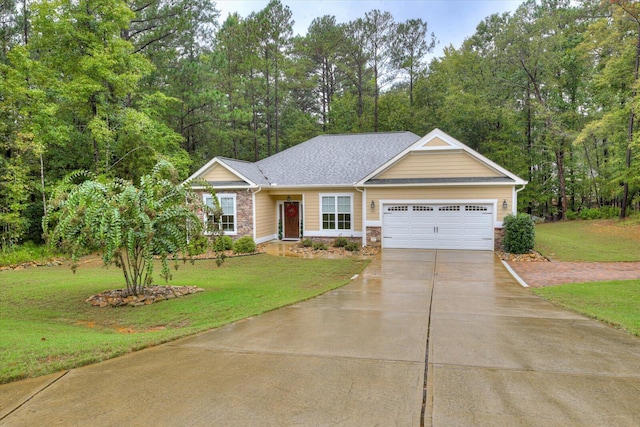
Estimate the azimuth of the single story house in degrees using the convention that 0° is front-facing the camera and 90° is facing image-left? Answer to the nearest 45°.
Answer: approximately 0°

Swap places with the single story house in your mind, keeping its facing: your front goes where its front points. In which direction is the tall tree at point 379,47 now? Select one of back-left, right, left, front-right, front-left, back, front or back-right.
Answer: back

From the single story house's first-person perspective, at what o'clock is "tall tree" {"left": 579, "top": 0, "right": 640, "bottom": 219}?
The tall tree is roughly at 8 o'clock from the single story house.

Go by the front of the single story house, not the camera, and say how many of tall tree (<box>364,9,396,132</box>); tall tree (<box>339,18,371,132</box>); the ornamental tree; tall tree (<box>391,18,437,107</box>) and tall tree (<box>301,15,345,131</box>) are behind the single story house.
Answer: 4

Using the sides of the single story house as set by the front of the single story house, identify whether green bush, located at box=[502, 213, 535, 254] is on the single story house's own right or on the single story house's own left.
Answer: on the single story house's own left

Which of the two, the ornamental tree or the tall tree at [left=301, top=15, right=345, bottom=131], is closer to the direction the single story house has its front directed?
the ornamental tree

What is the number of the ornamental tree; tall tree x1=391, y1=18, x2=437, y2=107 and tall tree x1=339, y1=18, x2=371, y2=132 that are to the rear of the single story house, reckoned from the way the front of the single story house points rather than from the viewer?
2

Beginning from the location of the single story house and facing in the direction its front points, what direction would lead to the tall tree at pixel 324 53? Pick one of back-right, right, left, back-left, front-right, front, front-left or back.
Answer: back

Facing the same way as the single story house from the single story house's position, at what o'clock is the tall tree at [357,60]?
The tall tree is roughly at 6 o'clock from the single story house.

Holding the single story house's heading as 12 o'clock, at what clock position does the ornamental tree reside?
The ornamental tree is roughly at 1 o'clock from the single story house.

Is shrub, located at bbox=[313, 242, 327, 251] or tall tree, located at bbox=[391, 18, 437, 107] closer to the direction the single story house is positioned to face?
the shrub

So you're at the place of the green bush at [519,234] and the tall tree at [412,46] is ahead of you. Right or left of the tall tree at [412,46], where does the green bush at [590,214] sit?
right

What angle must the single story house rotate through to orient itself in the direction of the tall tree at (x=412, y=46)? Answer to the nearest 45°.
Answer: approximately 180°
